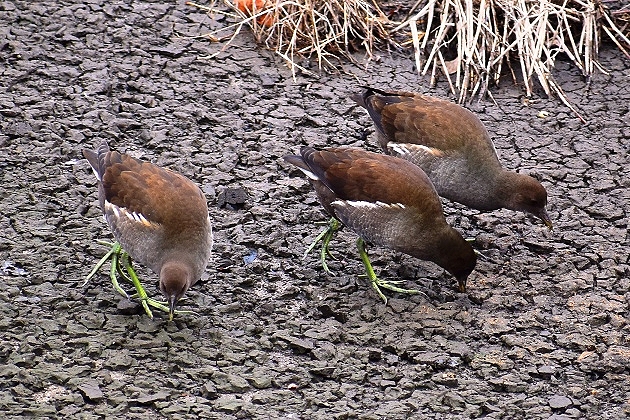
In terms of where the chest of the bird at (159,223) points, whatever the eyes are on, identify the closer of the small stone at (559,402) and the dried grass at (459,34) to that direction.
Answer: the small stone

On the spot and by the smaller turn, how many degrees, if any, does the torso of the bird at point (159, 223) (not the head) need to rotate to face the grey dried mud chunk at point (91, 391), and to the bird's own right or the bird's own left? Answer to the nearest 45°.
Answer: approximately 45° to the bird's own right

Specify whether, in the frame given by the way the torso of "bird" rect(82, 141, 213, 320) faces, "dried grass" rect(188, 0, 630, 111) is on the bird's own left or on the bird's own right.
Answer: on the bird's own left

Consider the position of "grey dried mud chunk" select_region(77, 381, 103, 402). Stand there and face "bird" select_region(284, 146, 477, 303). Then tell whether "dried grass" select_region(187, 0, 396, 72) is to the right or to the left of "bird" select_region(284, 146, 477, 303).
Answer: left

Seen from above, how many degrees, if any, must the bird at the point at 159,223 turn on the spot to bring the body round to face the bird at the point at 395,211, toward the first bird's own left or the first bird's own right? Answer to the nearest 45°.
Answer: approximately 45° to the first bird's own left

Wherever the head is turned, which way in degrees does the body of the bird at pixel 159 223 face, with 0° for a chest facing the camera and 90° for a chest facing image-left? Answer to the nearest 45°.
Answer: approximately 315°

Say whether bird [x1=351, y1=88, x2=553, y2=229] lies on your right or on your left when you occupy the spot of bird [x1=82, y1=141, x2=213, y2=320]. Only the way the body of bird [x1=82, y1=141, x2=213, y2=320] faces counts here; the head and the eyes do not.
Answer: on your left

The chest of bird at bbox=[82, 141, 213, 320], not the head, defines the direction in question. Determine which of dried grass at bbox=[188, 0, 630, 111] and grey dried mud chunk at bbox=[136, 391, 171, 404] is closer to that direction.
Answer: the grey dried mud chunk

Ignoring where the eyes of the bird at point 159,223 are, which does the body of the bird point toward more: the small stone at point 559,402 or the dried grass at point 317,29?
the small stone

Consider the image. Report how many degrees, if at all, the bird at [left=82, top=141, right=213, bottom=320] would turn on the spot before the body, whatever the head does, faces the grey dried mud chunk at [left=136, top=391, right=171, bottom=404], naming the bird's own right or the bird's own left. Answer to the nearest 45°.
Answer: approximately 45° to the bird's own right
